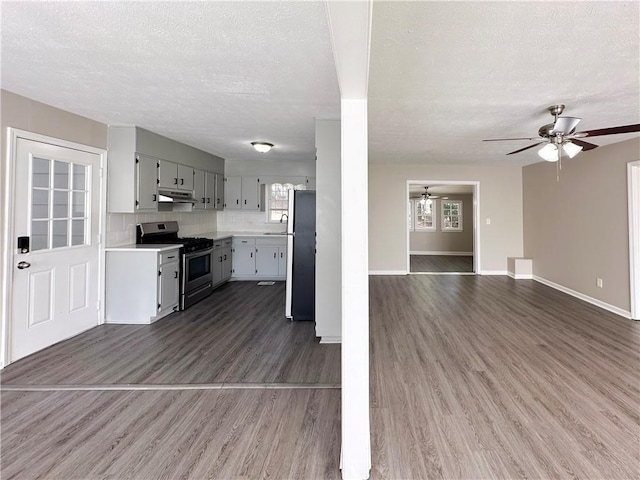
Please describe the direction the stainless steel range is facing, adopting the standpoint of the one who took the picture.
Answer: facing the viewer and to the right of the viewer

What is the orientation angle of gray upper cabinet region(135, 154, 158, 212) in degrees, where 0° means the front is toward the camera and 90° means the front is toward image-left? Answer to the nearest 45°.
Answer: approximately 315°

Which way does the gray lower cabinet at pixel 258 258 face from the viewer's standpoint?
toward the camera

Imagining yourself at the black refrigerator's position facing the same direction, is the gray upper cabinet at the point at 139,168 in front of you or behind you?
in front

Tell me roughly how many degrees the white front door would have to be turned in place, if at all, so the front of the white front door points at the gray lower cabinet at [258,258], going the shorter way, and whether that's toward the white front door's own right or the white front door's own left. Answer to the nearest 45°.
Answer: approximately 90° to the white front door's own left

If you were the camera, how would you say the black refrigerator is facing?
facing to the left of the viewer

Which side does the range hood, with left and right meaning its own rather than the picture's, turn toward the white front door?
right

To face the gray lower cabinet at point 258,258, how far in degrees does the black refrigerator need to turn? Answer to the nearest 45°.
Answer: approximately 90° to its right

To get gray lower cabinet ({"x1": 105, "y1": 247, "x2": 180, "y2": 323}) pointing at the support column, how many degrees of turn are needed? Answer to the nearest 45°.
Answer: approximately 45° to its right

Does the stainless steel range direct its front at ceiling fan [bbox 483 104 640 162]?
yes
